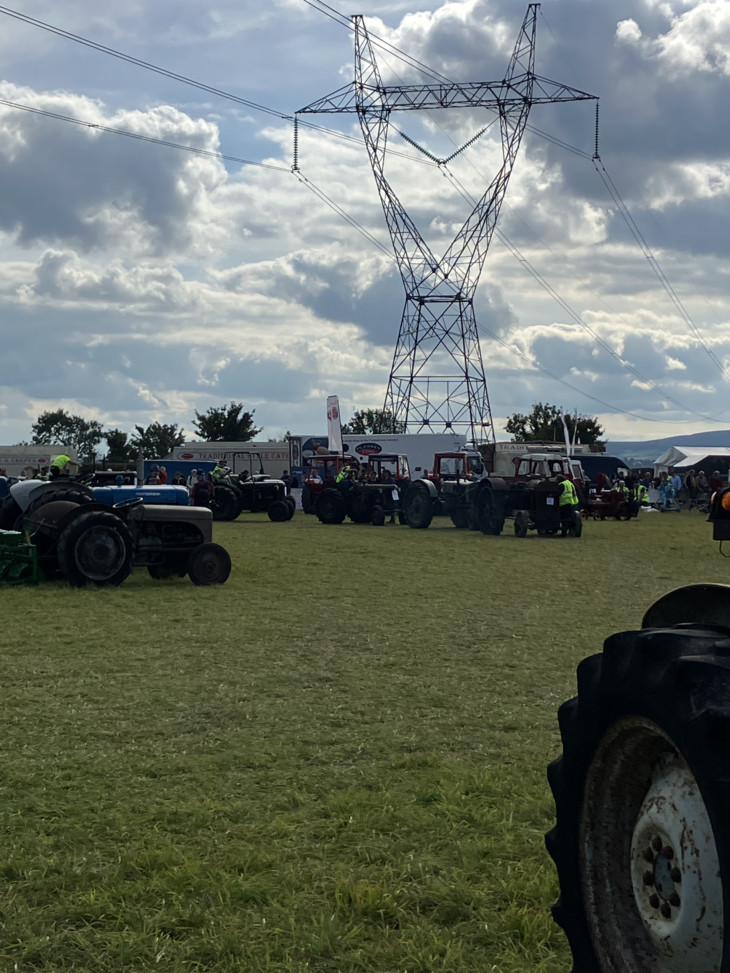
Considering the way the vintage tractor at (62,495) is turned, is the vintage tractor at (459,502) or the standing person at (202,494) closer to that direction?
the vintage tractor

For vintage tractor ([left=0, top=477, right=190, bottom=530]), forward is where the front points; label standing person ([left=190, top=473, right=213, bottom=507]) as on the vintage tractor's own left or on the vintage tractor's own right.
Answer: on the vintage tractor's own left

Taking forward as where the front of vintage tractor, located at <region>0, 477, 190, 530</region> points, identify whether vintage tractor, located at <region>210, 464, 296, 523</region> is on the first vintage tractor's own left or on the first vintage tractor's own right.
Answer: on the first vintage tractor's own left

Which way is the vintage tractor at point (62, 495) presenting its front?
to the viewer's right

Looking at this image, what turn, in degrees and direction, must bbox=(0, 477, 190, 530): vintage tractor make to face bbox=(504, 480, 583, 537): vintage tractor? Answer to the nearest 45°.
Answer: approximately 45° to its left

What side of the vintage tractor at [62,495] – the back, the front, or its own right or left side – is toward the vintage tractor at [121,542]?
right

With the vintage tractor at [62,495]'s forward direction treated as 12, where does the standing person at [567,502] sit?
The standing person is roughly at 11 o'clock from the vintage tractor.
